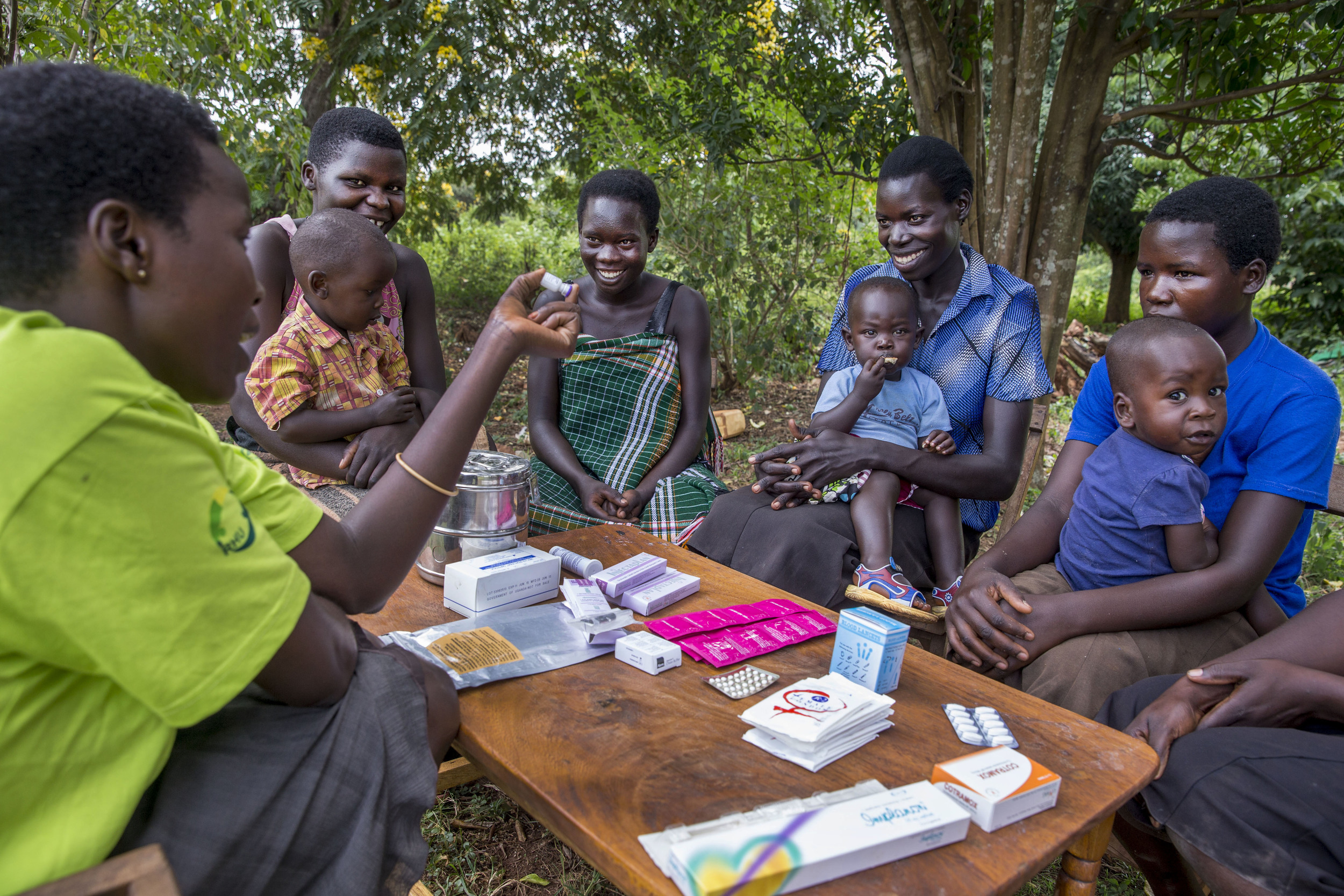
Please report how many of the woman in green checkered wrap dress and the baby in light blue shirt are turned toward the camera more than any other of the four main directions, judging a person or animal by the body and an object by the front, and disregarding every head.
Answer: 2

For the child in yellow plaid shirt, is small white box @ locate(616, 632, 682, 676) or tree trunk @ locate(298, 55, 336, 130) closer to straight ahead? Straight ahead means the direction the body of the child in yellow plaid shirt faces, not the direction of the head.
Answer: the small white box

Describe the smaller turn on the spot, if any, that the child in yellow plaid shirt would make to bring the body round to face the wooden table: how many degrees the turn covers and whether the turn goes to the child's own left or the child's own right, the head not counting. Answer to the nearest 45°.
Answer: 0° — they already face it

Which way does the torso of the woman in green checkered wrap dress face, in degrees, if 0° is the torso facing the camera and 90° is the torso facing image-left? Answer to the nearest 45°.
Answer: approximately 0°

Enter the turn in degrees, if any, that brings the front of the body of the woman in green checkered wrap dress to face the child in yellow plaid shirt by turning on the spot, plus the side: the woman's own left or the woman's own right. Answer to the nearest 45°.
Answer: approximately 45° to the woman's own right

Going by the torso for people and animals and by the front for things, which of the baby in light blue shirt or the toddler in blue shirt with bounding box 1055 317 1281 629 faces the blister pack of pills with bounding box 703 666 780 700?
the baby in light blue shirt
